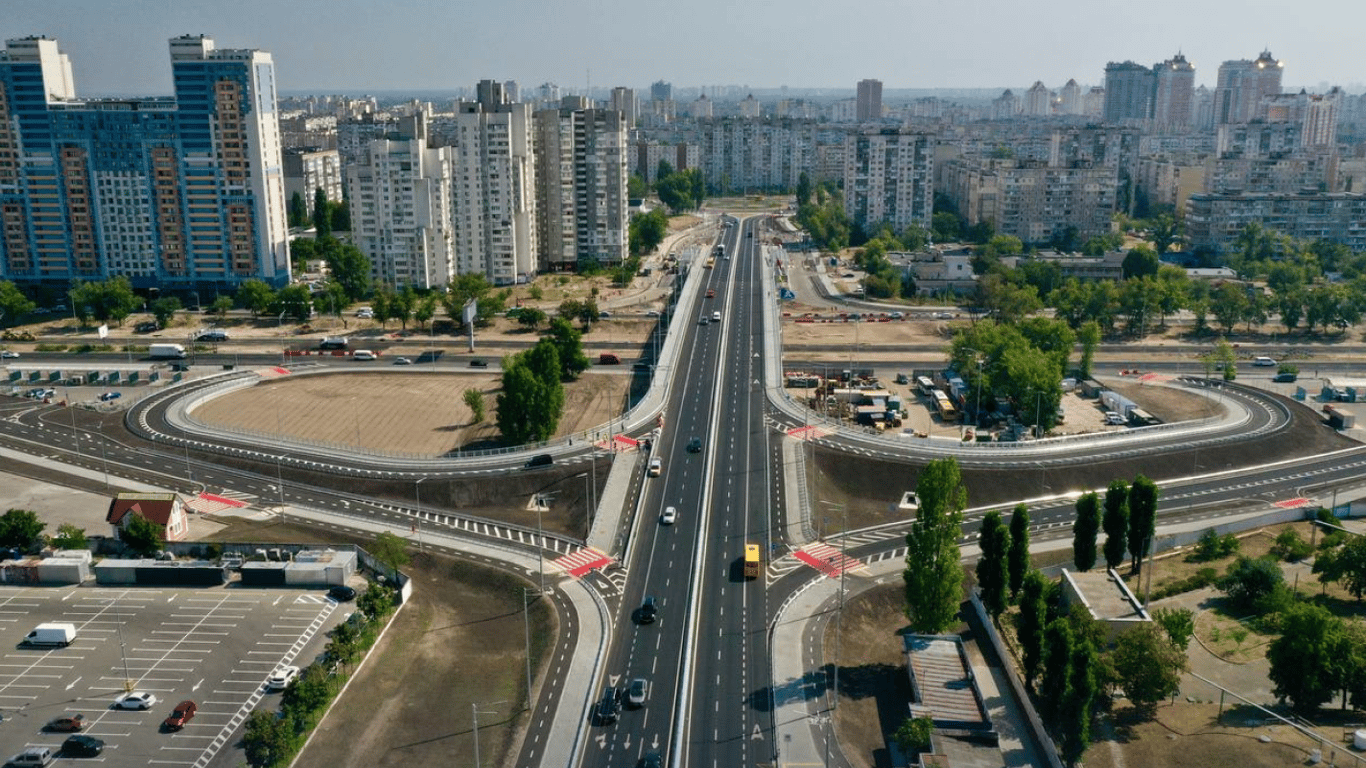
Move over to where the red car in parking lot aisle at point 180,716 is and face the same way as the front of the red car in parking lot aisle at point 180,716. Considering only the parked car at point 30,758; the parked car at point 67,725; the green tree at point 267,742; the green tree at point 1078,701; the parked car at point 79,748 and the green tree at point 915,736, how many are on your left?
3
